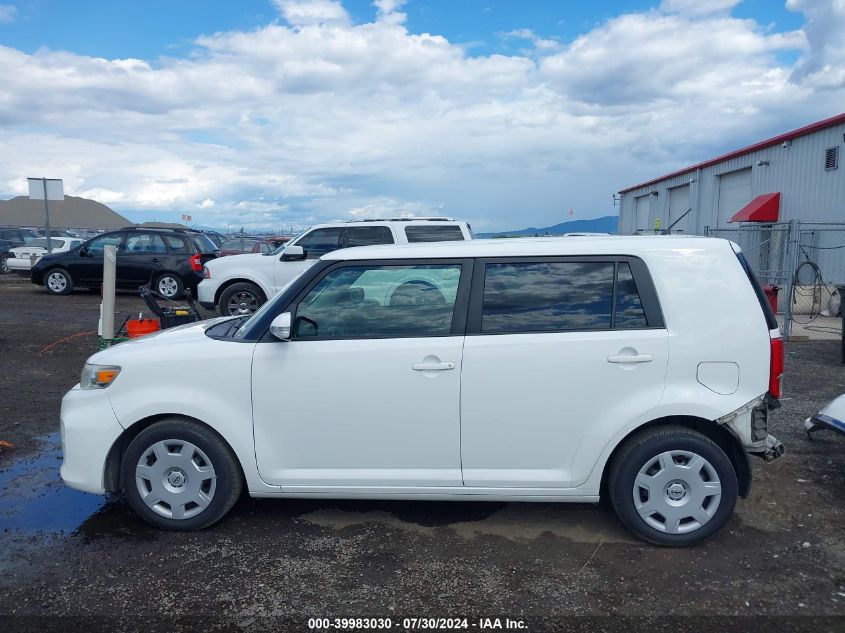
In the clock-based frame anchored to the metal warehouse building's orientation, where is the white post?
The white post is roughly at 11 o'clock from the metal warehouse building.

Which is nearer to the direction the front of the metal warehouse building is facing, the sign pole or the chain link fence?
the sign pole

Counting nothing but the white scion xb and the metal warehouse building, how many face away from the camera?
0

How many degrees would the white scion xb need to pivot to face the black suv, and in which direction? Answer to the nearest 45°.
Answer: approximately 45° to its right

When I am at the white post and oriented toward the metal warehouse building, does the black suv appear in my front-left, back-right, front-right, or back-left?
front-left

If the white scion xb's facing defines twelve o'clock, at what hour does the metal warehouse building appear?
The metal warehouse building is roughly at 4 o'clock from the white scion xb.

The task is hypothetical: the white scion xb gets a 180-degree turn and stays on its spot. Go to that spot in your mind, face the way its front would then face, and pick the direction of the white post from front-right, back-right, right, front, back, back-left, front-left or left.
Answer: back-left

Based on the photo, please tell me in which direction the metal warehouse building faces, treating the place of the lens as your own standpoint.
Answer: facing the viewer and to the left of the viewer

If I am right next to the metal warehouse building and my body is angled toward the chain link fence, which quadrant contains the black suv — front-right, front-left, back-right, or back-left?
front-right

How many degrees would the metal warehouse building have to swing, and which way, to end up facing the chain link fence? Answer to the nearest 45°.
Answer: approximately 45° to its left

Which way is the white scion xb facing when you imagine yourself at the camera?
facing to the left of the viewer
